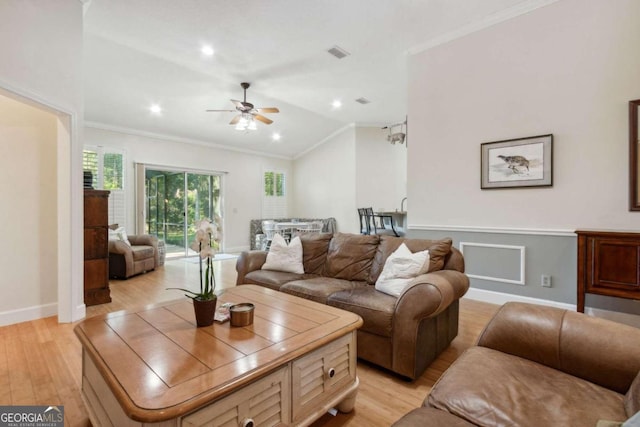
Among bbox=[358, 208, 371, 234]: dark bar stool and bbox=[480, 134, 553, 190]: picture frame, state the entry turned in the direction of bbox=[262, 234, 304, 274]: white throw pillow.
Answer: the picture frame

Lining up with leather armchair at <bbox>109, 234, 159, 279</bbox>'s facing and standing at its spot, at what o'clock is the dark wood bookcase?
The dark wood bookcase is roughly at 2 o'clock from the leather armchair.

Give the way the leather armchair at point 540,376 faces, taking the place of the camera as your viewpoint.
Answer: facing away from the viewer and to the left of the viewer

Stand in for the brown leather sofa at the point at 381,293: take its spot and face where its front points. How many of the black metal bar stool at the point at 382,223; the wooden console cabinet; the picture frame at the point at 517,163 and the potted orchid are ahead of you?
1

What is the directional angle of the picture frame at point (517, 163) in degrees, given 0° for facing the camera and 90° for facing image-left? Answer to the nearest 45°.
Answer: approximately 45°

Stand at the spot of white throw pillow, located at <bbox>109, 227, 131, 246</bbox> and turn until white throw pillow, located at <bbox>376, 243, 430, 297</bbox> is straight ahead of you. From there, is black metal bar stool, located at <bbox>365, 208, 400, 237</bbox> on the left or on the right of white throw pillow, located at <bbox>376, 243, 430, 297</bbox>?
left

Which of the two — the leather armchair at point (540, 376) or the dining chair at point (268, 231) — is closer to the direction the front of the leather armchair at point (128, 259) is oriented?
the leather armchair

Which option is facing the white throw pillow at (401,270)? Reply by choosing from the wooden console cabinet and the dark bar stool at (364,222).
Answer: the wooden console cabinet

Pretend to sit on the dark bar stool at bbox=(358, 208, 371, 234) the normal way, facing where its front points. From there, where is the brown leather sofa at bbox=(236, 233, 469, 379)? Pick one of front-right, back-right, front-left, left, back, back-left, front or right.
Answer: back-right

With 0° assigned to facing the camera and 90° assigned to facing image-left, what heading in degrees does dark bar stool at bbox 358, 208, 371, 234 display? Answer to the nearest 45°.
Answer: approximately 225°

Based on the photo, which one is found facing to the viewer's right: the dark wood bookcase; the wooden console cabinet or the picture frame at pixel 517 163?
the dark wood bookcase

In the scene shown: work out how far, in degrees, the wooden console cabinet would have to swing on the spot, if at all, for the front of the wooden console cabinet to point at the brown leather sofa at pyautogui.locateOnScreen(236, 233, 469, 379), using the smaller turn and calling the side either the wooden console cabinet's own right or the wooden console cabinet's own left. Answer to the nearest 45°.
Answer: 0° — it already faces it
